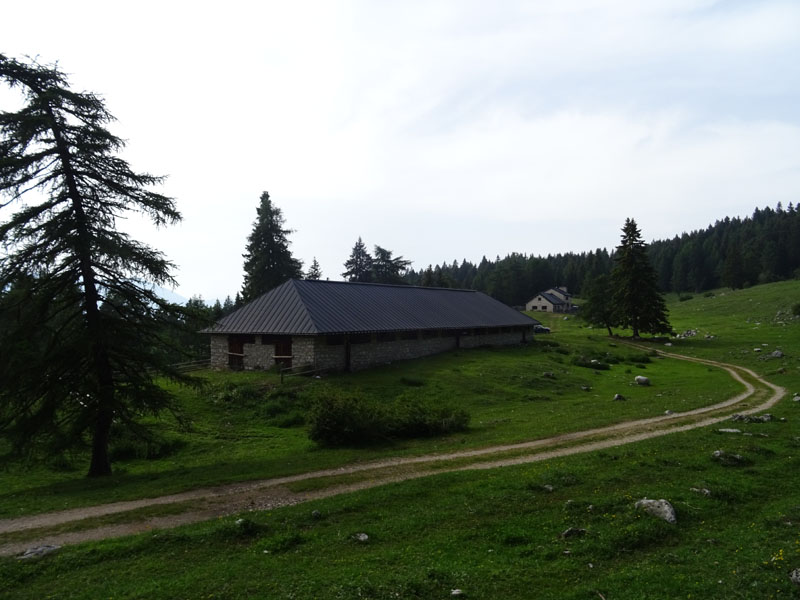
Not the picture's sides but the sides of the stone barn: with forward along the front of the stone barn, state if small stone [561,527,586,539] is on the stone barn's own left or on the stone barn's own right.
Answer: on the stone barn's own left

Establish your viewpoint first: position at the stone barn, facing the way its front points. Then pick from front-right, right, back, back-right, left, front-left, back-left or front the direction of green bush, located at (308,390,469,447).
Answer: front-left

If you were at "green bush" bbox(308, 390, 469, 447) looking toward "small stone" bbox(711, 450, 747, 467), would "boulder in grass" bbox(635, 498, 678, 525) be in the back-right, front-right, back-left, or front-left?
front-right

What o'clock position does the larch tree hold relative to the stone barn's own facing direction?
The larch tree is roughly at 11 o'clock from the stone barn.

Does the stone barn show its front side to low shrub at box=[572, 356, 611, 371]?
no

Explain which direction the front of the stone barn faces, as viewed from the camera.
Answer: facing the viewer and to the left of the viewer

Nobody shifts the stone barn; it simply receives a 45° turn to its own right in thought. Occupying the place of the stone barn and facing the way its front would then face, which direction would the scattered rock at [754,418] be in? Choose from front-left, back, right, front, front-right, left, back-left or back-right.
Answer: back-left

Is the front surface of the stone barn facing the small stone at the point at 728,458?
no

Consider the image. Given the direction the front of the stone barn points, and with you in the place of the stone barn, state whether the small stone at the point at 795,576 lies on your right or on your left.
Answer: on your left

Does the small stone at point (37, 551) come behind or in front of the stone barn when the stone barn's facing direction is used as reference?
in front

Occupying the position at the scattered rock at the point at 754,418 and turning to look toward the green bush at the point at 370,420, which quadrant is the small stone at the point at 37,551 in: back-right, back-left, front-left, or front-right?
front-left

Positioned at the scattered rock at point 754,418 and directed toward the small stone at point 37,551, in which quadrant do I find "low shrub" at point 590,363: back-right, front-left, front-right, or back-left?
back-right
